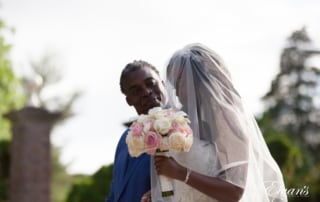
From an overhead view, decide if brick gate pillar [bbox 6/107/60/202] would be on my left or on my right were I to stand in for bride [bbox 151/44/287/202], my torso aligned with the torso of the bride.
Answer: on my right

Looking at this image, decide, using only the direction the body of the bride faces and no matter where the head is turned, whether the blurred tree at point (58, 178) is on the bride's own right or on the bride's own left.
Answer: on the bride's own right

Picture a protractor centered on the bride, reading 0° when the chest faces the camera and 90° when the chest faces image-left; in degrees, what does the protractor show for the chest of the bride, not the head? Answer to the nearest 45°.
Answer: approximately 90°

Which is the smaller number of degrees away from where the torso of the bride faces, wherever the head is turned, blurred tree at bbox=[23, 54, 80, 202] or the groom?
the groom

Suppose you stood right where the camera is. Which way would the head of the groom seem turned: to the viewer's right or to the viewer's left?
to the viewer's right

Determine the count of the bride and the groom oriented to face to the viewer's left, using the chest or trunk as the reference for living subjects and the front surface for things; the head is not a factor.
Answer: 1

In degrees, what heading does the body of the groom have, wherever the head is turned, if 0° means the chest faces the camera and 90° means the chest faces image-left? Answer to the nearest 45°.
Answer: approximately 315°

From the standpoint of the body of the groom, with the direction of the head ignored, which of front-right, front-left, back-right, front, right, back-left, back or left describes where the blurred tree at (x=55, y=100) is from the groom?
back-left

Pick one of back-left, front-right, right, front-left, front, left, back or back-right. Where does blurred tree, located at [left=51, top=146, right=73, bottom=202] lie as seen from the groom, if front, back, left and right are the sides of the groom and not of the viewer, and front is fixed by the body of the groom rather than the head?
back-left

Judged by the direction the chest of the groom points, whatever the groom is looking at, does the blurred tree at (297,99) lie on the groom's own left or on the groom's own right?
on the groom's own left
